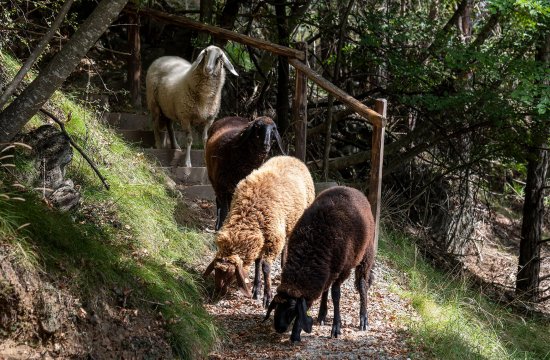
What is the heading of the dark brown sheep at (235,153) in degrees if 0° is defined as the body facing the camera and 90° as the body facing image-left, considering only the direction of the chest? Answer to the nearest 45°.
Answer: approximately 315°

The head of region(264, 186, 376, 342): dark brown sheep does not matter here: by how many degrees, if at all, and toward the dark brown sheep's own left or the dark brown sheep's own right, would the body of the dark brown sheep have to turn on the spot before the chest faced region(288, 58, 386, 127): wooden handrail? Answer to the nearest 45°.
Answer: approximately 135° to the dark brown sheep's own right

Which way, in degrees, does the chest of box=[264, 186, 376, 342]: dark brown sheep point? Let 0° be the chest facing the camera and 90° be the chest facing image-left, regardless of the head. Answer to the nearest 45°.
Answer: approximately 45°

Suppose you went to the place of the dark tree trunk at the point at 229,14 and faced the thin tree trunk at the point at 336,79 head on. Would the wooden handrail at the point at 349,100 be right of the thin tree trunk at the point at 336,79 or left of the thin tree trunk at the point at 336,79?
right

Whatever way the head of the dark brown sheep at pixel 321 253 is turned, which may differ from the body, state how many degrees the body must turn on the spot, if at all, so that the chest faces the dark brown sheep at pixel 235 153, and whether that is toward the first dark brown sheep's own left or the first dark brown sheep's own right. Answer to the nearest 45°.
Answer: approximately 90° to the first dark brown sheep's own right

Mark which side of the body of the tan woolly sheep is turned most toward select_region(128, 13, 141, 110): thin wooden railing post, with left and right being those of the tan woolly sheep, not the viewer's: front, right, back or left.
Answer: right

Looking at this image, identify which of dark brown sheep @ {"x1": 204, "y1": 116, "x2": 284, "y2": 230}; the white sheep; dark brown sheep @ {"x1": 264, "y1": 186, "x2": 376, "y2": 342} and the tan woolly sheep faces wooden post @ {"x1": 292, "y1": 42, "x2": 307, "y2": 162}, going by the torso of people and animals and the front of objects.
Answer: the white sheep

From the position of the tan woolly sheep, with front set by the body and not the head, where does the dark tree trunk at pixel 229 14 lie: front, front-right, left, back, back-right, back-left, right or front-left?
back-right

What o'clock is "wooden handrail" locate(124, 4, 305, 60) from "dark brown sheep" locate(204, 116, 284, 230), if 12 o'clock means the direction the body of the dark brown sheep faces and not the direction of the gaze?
The wooden handrail is roughly at 7 o'clock from the dark brown sheep.

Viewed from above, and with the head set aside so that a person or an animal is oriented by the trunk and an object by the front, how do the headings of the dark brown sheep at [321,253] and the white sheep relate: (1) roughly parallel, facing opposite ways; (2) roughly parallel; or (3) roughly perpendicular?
roughly perpendicular

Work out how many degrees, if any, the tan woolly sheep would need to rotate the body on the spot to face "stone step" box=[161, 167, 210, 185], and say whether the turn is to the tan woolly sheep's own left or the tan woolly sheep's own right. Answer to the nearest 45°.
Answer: approximately 135° to the tan woolly sheep's own right

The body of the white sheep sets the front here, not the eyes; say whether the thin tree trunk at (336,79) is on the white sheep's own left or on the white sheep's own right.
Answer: on the white sheep's own left
